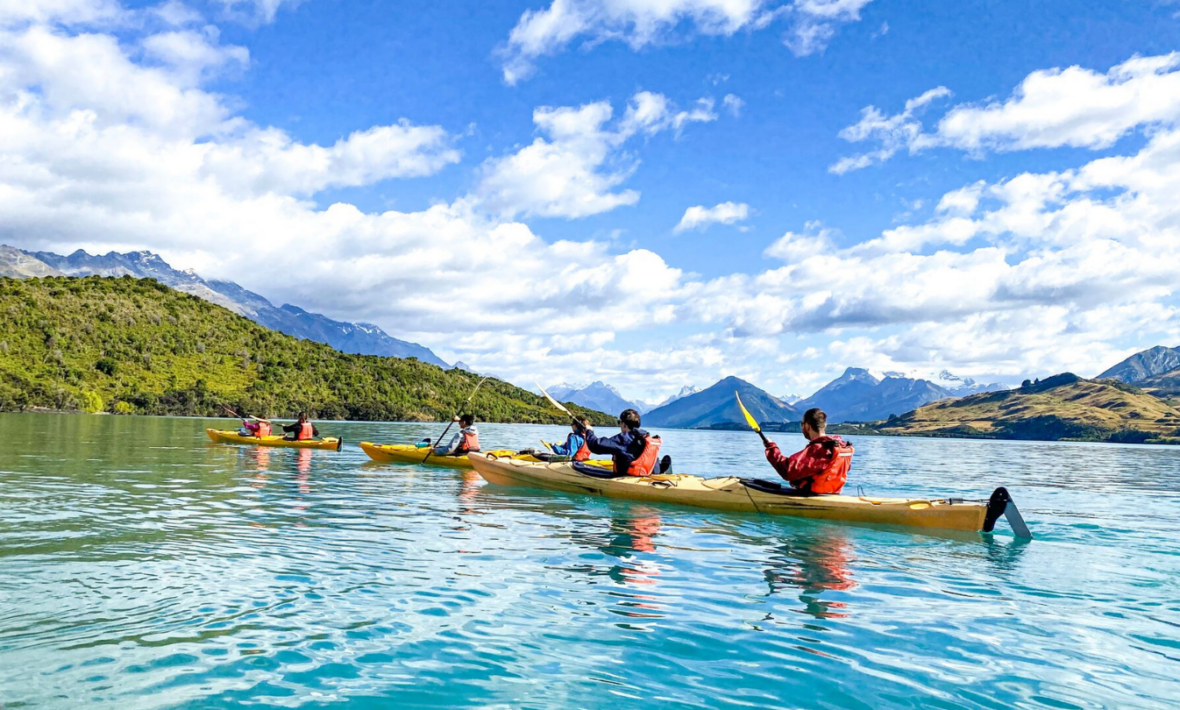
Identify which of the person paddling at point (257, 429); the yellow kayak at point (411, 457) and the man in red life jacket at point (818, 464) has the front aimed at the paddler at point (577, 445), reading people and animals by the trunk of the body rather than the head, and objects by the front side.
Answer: the man in red life jacket

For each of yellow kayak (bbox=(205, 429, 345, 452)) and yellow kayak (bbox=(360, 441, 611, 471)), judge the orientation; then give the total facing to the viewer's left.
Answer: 2

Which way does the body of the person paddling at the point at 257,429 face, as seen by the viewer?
to the viewer's left

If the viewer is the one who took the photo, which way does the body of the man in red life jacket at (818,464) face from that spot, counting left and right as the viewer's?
facing away from the viewer and to the left of the viewer

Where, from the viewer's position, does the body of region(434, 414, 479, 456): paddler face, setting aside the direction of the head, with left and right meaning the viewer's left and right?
facing to the left of the viewer

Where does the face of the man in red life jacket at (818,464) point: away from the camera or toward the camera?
away from the camera

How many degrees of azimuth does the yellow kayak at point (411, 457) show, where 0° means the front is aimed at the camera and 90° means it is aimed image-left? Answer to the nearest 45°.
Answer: approximately 90°

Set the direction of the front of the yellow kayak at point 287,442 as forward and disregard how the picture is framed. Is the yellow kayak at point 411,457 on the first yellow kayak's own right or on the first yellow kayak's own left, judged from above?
on the first yellow kayak's own left

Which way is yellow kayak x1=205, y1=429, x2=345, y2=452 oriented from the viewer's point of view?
to the viewer's left

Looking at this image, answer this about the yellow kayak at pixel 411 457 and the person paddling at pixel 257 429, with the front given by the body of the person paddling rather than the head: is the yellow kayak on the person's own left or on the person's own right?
on the person's own left
